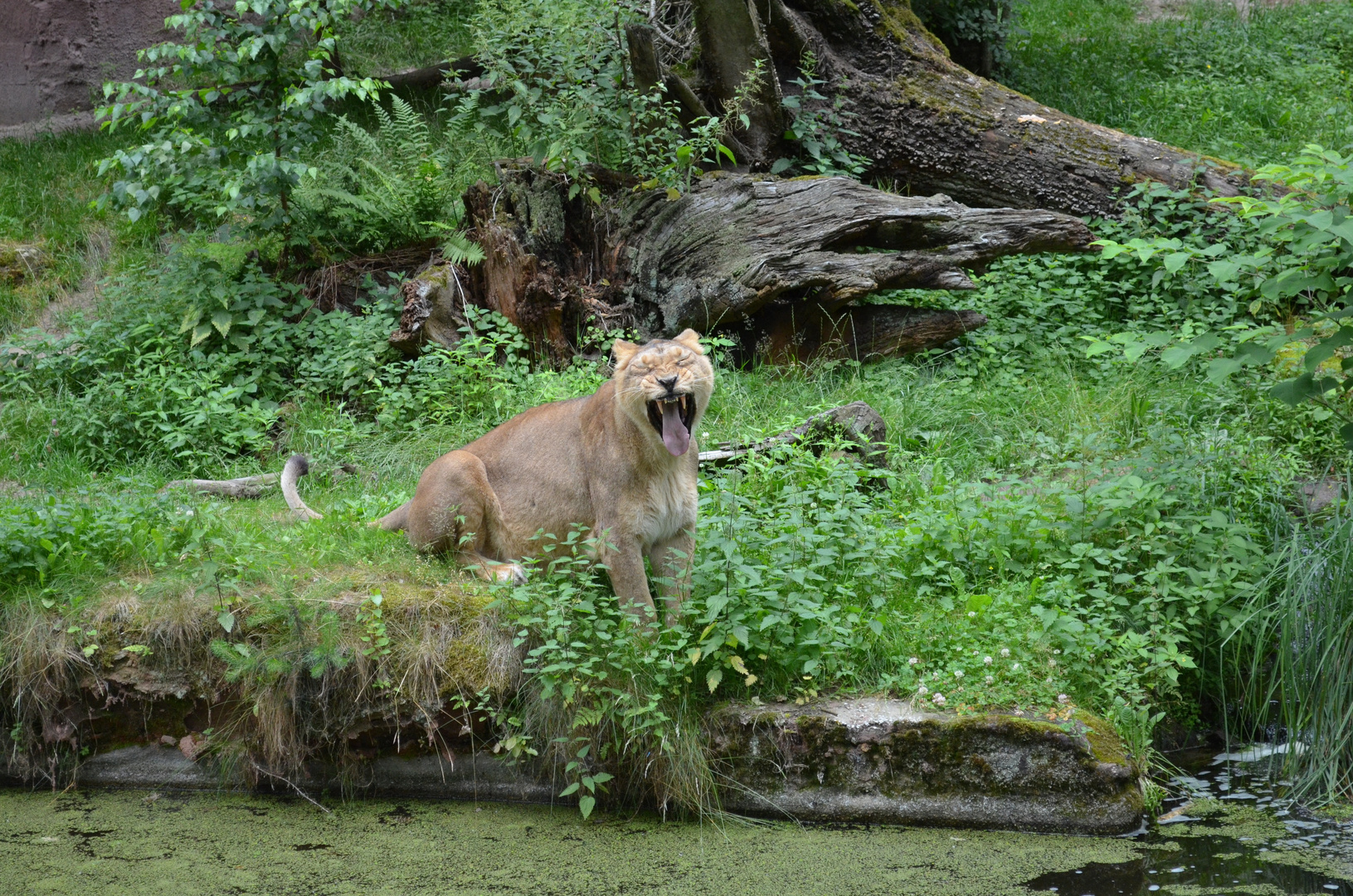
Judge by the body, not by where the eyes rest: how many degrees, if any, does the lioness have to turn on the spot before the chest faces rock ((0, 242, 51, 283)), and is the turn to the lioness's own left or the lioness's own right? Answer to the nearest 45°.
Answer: approximately 180°

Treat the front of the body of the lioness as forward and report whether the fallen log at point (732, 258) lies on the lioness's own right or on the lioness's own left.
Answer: on the lioness's own left

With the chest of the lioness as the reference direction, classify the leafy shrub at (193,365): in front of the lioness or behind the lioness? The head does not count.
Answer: behind

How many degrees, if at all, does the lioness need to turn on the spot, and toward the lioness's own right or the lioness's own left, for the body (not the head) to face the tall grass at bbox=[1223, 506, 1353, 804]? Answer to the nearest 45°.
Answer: approximately 45° to the lioness's own left

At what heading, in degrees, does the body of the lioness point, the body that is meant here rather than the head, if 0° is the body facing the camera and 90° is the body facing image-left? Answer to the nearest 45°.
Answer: approximately 315°

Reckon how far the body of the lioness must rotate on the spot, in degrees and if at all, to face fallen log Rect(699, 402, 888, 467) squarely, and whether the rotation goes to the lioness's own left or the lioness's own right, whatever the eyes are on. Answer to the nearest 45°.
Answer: approximately 90° to the lioness's own left

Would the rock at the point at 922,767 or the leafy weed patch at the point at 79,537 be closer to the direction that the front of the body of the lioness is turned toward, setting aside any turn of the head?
the rock

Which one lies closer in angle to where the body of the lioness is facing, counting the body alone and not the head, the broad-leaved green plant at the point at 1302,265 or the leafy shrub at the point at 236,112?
the broad-leaved green plant

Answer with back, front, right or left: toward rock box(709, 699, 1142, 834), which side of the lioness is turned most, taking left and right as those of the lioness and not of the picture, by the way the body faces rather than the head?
front

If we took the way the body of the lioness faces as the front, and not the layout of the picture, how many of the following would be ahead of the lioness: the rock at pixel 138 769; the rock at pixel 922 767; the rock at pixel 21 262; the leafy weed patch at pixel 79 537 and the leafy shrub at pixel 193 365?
1

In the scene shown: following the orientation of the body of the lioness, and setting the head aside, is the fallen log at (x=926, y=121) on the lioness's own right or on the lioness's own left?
on the lioness's own left

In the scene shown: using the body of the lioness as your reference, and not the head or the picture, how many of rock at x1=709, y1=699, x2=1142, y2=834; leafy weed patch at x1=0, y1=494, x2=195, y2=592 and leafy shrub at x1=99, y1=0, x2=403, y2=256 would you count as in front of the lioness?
1

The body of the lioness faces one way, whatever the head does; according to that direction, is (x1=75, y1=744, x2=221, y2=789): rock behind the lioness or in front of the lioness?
behind

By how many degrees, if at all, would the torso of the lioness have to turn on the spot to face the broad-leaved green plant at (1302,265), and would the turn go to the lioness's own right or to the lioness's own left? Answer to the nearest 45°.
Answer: approximately 45° to the lioness's own left

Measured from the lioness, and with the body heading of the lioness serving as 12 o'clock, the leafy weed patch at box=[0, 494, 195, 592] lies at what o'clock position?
The leafy weed patch is roughly at 5 o'clock from the lioness.
